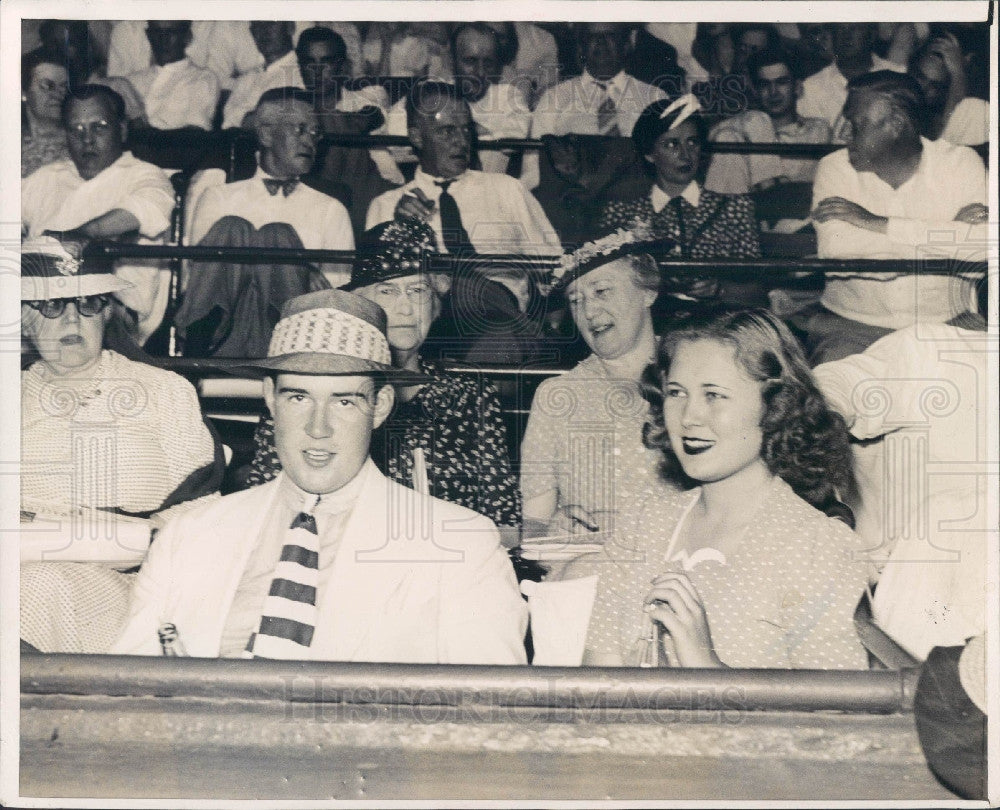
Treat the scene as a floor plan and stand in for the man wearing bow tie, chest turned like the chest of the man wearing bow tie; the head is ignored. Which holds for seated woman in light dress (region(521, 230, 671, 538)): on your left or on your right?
on your left

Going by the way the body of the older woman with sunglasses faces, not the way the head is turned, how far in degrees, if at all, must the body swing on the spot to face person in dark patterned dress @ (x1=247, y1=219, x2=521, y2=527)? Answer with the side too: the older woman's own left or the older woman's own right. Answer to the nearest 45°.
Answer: approximately 90° to the older woman's own left

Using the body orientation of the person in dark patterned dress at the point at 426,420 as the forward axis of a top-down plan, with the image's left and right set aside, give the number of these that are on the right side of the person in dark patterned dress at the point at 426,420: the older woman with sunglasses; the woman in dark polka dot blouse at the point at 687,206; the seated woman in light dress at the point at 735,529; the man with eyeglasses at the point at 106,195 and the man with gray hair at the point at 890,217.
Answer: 2

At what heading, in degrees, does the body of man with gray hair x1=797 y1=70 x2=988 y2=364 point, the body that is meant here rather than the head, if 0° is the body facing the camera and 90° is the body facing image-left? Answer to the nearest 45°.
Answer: approximately 0°

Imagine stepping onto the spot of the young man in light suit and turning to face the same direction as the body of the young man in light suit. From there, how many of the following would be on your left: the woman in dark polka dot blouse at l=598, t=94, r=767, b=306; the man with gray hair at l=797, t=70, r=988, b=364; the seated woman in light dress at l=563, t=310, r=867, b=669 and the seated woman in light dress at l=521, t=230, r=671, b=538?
4

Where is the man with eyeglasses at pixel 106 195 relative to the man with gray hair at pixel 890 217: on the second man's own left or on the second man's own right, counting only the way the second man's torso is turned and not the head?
on the second man's own right

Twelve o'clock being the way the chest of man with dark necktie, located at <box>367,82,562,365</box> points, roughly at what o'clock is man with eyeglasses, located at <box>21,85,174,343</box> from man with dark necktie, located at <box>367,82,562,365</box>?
man with eyeglasses, located at <box>21,85,174,343</box> is roughly at 3 o'clock from man with dark necktie, located at <box>367,82,562,365</box>.

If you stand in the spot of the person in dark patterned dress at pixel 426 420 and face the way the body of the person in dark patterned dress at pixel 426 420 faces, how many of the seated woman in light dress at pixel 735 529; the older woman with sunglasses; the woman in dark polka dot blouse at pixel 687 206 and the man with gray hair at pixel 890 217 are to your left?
3

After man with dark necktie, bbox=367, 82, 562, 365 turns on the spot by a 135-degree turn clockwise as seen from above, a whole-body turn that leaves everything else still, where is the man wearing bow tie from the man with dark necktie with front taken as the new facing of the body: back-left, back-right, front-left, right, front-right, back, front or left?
front-left
